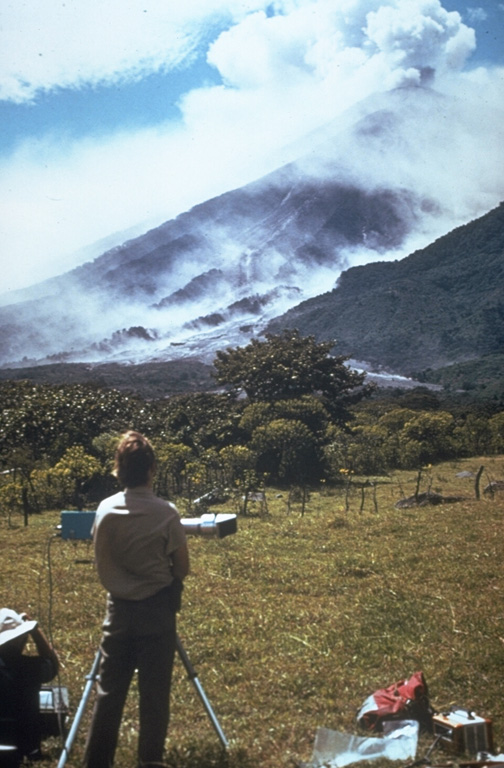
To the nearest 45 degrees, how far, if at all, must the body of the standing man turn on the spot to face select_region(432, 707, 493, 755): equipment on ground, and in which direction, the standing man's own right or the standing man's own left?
approximately 90° to the standing man's own right

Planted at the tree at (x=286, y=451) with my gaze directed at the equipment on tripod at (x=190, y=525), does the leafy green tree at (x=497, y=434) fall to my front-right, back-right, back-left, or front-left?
back-left

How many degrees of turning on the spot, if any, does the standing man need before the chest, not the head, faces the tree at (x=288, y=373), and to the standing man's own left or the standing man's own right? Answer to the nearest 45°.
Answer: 0° — they already face it

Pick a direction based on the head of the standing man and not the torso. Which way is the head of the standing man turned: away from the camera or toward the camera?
away from the camera

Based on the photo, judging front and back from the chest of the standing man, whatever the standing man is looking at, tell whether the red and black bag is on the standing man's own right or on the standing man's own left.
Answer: on the standing man's own right

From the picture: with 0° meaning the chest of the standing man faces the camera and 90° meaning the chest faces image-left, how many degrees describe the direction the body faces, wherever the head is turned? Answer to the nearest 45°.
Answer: approximately 180°
